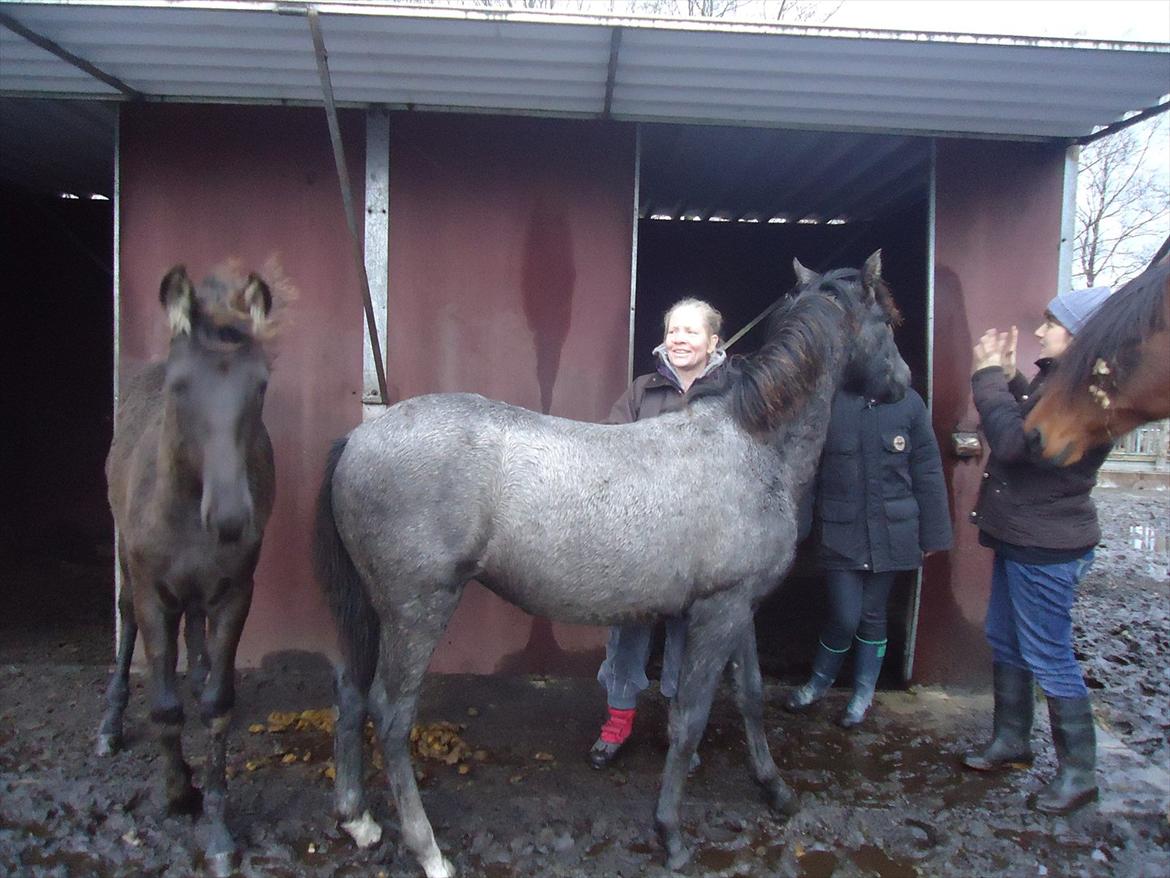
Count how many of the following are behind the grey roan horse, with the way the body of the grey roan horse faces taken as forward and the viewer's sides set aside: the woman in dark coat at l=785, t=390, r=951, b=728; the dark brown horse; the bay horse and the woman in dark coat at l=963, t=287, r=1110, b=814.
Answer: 1

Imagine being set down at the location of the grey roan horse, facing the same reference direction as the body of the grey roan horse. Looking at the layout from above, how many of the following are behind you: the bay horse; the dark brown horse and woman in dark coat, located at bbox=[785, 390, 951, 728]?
1

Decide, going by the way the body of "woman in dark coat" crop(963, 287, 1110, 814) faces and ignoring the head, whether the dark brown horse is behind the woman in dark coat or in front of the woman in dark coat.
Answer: in front

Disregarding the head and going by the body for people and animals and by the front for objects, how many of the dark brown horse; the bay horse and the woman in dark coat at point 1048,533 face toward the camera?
1

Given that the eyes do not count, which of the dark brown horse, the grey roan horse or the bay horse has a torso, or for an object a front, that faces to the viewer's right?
the grey roan horse

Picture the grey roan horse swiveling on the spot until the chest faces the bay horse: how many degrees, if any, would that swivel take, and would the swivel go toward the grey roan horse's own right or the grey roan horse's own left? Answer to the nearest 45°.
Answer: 0° — it already faces it

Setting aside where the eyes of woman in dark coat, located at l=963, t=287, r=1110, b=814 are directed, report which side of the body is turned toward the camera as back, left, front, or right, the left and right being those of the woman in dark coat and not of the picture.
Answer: left

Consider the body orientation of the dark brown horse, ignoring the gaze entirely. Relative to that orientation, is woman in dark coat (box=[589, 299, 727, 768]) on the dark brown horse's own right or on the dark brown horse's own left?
on the dark brown horse's own left

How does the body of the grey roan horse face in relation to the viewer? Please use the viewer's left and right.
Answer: facing to the right of the viewer

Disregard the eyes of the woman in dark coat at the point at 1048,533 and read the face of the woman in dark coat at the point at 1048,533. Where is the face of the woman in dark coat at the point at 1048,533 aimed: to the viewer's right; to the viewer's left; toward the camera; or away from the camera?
to the viewer's left

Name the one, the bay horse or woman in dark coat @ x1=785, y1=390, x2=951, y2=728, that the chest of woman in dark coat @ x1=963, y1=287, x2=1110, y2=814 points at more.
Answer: the woman in dark coat

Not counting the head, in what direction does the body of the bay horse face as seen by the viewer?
to the viewer's left
